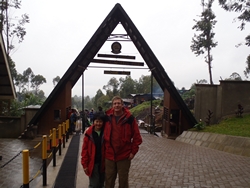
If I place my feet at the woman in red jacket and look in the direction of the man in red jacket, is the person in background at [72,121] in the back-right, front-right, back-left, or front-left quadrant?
back-left

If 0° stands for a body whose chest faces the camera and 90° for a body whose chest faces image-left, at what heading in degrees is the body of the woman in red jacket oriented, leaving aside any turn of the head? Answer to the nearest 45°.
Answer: approximately 0°

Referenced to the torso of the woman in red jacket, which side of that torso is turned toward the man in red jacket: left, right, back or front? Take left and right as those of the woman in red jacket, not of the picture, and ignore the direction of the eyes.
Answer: left

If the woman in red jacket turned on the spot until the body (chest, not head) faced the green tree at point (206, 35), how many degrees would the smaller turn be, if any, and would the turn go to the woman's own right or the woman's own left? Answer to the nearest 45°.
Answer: approximately 135° to the woman's own left

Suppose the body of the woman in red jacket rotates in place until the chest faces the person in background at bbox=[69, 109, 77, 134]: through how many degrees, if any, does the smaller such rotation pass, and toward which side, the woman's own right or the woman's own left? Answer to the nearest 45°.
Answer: approximately 180°

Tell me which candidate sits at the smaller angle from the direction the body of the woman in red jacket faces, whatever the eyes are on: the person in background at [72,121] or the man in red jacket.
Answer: the man in red jacket
